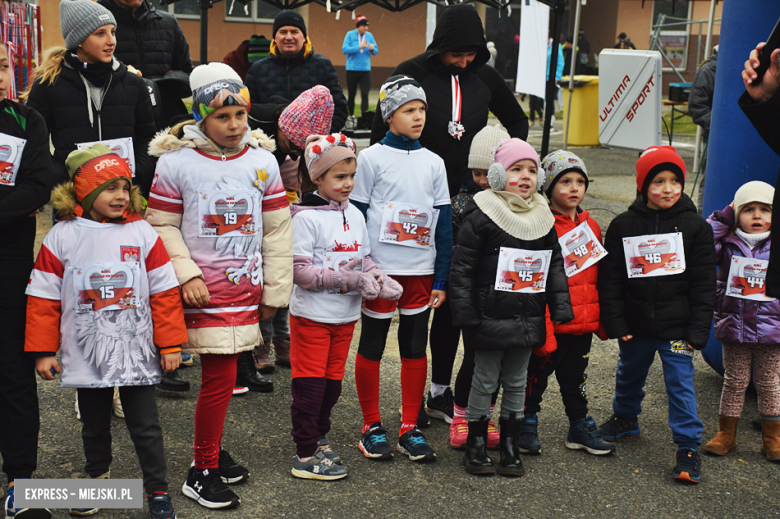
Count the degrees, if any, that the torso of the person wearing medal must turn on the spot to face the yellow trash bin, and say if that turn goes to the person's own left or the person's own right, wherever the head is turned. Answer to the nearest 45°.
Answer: approximately 180°

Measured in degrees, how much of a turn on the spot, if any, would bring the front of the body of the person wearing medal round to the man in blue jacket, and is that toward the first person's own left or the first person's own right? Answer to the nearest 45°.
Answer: approximately 180°

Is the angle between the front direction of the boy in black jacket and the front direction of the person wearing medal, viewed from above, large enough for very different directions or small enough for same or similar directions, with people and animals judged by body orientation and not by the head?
same or similar directions

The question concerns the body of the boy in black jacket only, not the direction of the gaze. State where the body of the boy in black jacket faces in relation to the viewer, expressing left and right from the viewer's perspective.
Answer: facing the viewer

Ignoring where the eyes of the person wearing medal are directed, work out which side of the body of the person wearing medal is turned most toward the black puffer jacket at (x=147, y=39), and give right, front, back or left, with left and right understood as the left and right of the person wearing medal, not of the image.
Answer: right

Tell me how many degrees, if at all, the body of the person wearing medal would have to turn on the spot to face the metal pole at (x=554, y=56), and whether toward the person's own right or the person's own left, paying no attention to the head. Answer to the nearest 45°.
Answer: approximately 180°

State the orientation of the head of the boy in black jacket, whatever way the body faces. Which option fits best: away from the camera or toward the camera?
toward the camera

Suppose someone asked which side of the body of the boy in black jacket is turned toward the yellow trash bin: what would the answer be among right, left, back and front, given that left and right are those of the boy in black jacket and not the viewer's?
back

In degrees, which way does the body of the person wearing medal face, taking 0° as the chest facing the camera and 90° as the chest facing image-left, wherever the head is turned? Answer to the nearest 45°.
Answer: approximately 0°

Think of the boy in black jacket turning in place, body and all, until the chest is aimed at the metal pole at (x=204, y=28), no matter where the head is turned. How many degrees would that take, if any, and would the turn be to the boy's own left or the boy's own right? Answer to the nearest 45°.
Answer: approximately 135° to the boy's own right

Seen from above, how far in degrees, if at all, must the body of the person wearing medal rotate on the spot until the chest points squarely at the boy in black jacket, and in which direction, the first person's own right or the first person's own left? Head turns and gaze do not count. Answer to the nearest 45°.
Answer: approximately 45° to the first person's own left

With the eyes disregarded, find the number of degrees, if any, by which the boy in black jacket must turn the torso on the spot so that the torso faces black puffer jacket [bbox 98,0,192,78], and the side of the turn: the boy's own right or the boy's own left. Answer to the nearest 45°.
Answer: approximately 90° to the boy's own right

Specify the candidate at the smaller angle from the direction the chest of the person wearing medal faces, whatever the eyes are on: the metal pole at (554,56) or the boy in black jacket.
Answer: the boy in black jacket

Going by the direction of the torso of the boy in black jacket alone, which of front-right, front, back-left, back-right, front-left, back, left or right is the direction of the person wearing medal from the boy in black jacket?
right
